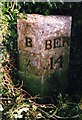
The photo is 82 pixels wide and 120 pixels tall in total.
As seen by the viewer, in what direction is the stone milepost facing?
toward the camera
